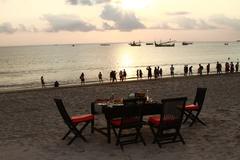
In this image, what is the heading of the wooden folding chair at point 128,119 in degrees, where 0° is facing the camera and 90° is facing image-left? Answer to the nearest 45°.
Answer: approximately 135°

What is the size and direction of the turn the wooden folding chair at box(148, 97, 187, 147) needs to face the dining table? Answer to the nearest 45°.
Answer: approximately 45° to its left

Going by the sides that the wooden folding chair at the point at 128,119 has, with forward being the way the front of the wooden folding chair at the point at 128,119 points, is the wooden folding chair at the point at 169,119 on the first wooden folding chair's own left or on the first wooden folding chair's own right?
on the first wooden folding chair's own right

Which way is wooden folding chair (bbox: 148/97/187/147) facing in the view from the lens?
facing away from the viewer and to the left of the viewer

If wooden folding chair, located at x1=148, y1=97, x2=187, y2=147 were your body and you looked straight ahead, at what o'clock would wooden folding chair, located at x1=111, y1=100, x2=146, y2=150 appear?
wooden folding chair, located at x1=111, y1=100, x2=146, y2=150 is roughly at 10 o'clock from wooden folding chair, located at x1=148, y1=97, x2=187, y2=147.
